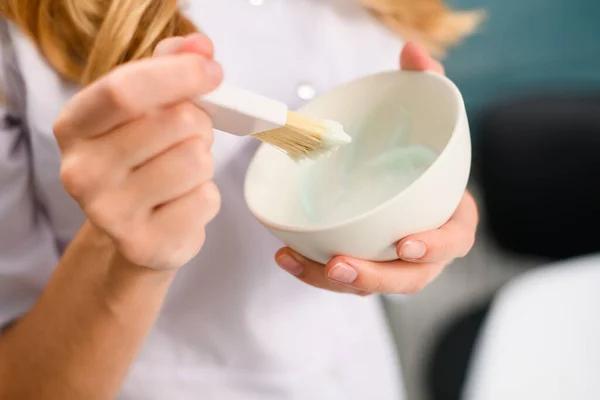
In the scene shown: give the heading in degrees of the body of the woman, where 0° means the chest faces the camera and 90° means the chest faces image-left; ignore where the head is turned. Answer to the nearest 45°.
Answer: approximately 315°
